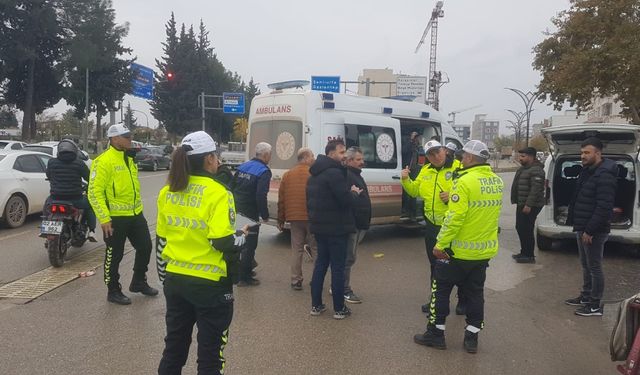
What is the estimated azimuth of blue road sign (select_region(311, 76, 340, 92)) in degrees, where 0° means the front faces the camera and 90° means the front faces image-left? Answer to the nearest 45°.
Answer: approximately 0°

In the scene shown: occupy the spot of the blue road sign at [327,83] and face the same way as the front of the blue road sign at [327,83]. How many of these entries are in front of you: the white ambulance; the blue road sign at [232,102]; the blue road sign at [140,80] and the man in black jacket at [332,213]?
2

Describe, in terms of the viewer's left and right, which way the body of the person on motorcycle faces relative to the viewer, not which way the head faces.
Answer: facing away from the viewer

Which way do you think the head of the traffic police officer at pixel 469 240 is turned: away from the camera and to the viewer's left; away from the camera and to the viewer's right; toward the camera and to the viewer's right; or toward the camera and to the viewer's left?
away from the camera and to the viewer's left

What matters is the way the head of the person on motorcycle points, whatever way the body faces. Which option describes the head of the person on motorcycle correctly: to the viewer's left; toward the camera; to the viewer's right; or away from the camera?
away from the camera

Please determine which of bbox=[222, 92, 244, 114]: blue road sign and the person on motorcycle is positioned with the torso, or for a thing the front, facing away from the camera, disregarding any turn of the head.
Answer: the person on motorcycle
